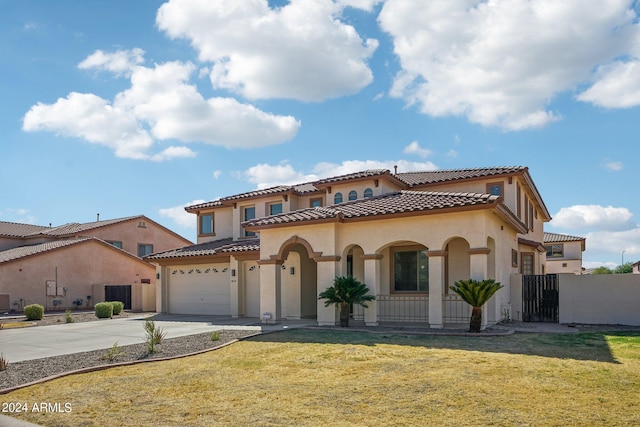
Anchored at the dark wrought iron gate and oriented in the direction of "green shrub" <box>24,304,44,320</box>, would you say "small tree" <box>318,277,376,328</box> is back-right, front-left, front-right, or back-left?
front-left

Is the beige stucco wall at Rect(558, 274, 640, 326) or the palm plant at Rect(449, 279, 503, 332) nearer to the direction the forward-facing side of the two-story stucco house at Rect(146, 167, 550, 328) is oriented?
the palm plant

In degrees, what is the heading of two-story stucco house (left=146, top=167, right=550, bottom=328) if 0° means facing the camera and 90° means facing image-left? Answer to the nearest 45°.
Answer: approximately 45°

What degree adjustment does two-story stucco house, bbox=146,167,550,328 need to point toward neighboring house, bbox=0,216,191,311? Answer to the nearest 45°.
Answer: approximately 90° to its right

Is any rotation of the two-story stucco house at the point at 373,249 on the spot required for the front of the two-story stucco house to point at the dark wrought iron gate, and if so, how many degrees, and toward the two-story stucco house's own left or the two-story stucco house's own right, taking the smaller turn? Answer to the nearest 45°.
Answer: approximately 135° to the two-story stucco house's own left
